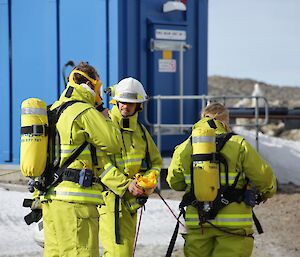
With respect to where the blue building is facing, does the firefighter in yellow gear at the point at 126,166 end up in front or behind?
in front

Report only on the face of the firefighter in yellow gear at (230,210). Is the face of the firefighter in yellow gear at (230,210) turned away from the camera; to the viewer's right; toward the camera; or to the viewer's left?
away from the camera

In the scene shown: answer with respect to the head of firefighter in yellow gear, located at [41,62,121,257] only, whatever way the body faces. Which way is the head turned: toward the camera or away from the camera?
away from the camera

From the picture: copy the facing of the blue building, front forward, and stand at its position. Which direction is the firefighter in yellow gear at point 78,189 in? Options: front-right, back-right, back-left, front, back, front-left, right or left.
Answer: front-right

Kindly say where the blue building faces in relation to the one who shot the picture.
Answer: facing the viewer and to the right of the viewer
